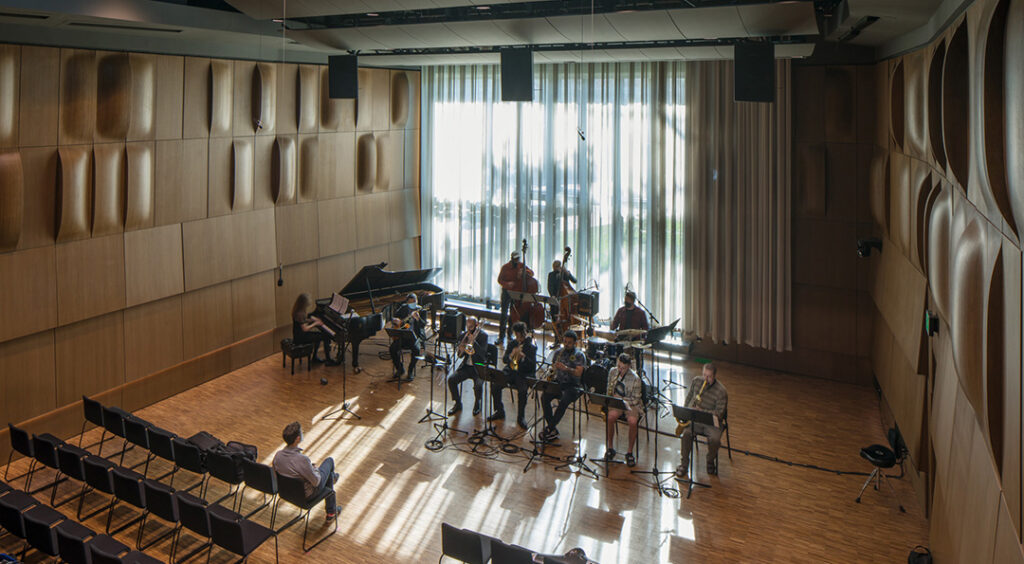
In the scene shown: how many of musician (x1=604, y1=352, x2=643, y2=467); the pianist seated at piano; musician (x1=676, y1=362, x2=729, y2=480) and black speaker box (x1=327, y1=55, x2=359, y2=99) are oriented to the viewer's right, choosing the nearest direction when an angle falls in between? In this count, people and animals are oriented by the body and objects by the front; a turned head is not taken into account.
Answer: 1

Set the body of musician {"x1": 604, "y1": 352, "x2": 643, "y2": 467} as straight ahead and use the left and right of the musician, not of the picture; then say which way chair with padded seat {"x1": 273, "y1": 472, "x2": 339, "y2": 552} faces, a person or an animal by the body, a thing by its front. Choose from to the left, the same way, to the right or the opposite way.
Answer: the opposite way

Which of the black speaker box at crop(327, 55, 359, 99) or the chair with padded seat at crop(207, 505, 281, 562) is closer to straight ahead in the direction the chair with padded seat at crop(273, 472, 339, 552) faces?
the black speaker box

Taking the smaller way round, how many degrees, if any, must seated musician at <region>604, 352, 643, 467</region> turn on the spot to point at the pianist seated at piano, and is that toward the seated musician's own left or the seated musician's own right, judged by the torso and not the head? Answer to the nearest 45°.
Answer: approximately 90° to the seated musician's own right

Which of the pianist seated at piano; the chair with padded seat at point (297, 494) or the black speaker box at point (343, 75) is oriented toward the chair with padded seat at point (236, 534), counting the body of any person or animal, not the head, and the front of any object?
the black speaker box

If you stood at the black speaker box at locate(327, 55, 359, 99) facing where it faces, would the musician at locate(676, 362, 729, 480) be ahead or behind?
ahead

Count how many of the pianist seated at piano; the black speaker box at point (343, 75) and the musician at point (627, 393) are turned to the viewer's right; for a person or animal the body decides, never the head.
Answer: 1

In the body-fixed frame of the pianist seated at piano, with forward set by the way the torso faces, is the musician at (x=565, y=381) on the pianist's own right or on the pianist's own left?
on the pianist's own right

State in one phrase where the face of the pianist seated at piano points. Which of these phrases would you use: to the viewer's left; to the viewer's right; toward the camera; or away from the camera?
to the viewer's right

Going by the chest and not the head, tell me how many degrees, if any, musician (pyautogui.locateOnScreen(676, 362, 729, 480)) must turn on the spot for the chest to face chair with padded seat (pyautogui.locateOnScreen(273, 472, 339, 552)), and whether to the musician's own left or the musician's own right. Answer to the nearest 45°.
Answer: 0° — they already face it

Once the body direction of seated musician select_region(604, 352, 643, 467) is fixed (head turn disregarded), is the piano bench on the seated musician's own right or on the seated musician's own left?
on the seated musician's own right

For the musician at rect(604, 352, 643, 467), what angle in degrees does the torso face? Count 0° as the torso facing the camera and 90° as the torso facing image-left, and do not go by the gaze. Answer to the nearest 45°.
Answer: approximately 45°

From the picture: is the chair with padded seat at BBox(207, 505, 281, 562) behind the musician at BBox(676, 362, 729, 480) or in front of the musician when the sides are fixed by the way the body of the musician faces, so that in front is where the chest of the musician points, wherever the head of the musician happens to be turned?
in front

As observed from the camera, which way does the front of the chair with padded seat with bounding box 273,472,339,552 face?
facing away from the viewer and to the right of the viewer
